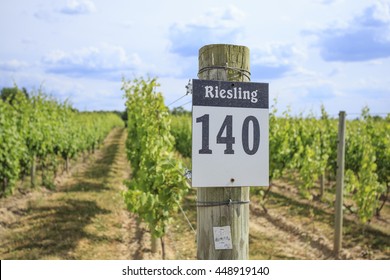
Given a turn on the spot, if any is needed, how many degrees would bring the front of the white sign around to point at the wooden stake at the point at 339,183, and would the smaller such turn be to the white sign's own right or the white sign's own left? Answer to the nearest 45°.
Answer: approximately 180°

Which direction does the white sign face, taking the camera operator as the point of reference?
facing the viewer
